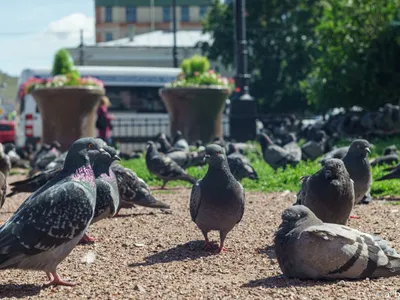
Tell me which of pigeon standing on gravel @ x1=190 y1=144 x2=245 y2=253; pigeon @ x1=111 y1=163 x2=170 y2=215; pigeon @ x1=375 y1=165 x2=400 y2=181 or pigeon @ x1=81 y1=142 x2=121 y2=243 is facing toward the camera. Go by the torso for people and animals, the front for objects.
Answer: the pigeon standing on gravel

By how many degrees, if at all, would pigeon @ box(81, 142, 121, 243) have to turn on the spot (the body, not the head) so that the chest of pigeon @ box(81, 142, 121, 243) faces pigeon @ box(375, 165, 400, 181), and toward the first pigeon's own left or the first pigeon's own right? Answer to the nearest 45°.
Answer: approximately 45° to the first pigeon's own left

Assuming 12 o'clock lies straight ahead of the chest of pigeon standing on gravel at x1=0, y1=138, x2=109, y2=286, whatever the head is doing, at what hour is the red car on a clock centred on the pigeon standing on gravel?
The red car is roughly at 9 o'clock from the pigeon standing on gravel.

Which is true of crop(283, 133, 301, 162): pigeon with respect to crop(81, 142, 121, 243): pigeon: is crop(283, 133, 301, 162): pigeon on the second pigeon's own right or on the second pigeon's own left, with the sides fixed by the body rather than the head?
on the second pigeon's own left

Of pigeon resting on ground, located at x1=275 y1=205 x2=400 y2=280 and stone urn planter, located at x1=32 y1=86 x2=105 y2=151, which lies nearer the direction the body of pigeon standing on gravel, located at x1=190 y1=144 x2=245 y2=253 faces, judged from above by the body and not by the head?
the pigeon resting on ground

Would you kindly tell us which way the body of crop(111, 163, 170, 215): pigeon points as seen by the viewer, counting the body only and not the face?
to the viewer's left

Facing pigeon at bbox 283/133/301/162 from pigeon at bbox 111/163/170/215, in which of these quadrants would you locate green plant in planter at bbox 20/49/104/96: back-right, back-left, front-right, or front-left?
front-left

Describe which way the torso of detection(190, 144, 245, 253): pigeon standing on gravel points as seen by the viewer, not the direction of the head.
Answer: toward the camera

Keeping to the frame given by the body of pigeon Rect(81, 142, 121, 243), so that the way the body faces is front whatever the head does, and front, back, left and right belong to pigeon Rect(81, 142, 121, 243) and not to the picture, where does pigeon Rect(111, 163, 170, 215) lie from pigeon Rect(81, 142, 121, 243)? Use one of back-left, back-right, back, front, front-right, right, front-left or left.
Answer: left

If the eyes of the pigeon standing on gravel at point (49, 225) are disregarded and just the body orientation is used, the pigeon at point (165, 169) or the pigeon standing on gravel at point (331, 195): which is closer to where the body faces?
the pigeon standing on gravel

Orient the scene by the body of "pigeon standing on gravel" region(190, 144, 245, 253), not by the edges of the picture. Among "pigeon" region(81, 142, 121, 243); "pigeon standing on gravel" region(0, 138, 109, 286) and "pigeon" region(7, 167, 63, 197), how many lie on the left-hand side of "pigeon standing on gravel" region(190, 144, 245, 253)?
0
